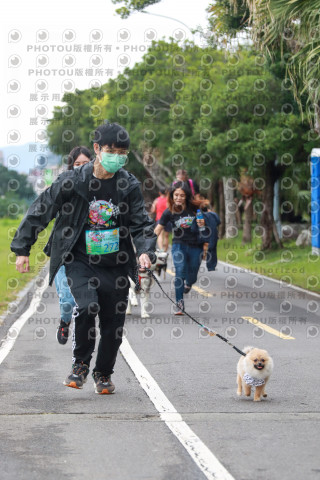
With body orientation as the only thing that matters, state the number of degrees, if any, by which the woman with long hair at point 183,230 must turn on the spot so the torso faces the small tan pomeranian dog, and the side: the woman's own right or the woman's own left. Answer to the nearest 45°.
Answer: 0° — they already face it

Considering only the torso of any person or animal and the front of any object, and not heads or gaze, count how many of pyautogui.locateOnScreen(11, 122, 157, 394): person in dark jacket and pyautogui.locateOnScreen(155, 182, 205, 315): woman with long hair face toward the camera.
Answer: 2

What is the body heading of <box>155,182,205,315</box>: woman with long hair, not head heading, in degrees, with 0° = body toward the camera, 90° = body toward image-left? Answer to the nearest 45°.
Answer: approximately 0°

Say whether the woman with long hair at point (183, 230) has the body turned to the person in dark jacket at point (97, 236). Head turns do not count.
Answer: yes

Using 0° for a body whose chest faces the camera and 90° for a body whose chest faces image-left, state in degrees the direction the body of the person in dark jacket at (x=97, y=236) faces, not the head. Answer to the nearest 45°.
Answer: approximately 0°

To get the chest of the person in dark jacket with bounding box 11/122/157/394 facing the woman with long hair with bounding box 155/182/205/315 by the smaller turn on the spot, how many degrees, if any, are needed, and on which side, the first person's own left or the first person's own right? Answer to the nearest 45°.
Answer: approximately 180°
